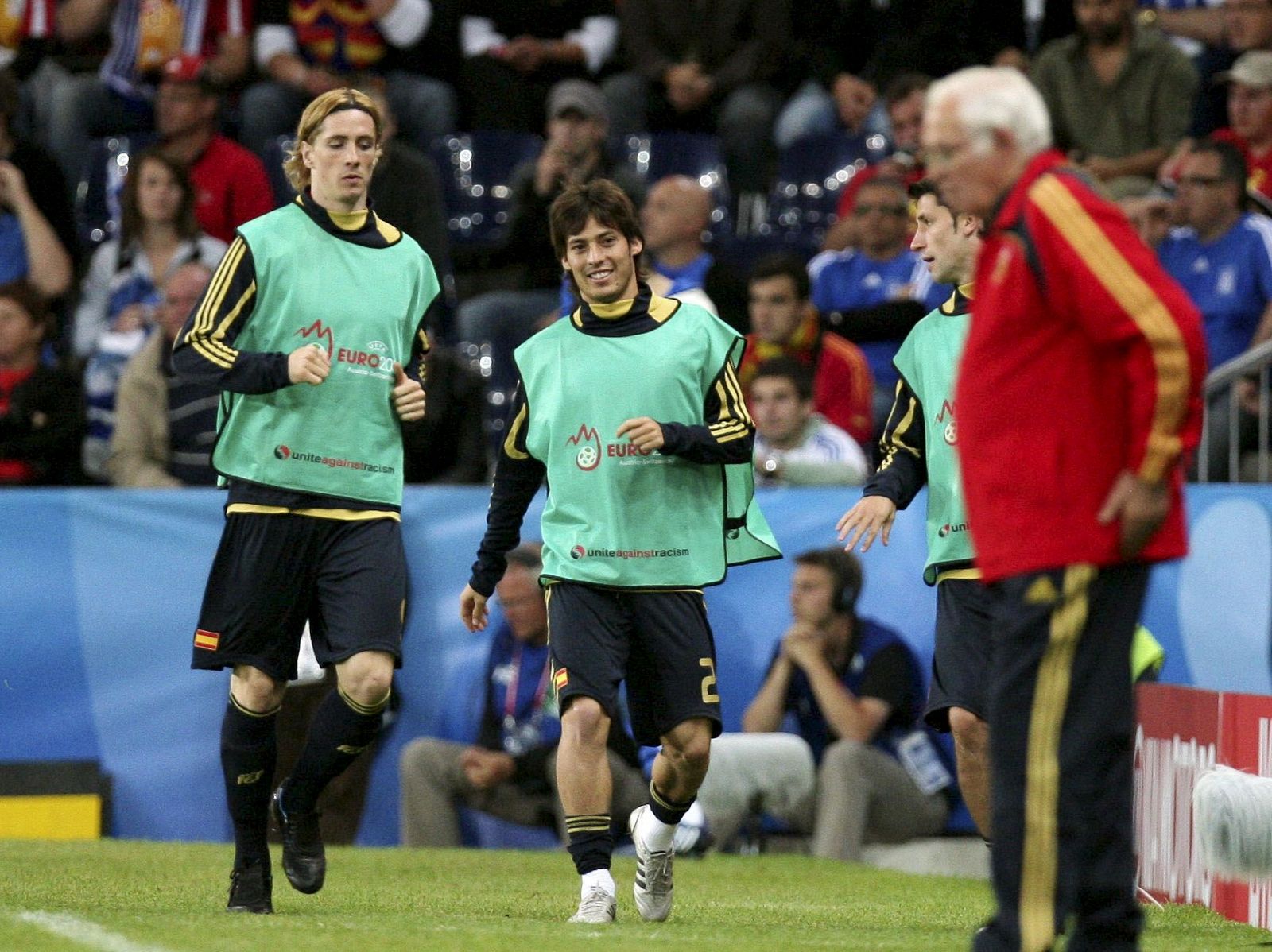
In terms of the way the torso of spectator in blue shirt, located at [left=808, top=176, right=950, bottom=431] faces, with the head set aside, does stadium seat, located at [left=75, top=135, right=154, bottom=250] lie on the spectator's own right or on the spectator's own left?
on the spectator's own right

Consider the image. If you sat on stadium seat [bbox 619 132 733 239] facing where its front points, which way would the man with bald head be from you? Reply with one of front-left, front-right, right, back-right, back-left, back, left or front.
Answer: front

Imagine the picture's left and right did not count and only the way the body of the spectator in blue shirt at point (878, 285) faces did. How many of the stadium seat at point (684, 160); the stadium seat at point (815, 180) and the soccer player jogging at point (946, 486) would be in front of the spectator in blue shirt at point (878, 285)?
1

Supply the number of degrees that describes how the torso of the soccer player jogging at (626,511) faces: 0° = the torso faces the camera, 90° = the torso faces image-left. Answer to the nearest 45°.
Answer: approximately 0°

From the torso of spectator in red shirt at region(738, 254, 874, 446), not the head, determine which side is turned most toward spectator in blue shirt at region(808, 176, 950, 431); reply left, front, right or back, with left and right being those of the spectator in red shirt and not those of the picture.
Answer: back

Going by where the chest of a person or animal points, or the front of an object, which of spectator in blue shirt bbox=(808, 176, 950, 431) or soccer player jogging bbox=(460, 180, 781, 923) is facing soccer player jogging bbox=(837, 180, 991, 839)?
the spectator in blue shirt

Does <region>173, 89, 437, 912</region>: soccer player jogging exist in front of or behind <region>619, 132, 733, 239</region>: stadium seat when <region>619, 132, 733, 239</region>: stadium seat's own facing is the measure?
in front

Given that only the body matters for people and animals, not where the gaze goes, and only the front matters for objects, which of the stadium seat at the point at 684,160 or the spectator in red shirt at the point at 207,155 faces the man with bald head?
the stadium seat

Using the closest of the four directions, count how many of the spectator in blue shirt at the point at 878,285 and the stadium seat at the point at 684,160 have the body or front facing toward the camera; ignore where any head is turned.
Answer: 2

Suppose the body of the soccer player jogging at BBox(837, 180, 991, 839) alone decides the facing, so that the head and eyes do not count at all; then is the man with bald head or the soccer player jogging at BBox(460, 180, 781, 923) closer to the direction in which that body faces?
the soccer player jogging

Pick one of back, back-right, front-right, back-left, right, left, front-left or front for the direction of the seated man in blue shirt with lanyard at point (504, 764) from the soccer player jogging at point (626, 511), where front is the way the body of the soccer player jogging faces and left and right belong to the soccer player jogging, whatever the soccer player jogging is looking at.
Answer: back

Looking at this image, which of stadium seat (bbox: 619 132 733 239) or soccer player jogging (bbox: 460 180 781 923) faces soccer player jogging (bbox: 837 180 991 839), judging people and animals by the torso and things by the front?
the stadium seat

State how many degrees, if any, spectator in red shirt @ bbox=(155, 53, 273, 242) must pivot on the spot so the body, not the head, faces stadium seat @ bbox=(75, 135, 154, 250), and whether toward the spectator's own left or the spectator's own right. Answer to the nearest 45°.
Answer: approximately 90° to the spectator's own right

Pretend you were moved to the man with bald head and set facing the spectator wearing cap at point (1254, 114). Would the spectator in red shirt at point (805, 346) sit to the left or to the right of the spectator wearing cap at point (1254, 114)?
right

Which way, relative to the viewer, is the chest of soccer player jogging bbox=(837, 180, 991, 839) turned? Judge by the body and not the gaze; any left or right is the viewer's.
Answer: facing the viewer and to the left of the viewer

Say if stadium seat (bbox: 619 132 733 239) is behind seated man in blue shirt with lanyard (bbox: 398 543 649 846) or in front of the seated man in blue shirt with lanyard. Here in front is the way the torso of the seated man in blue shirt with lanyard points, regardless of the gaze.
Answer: behind
